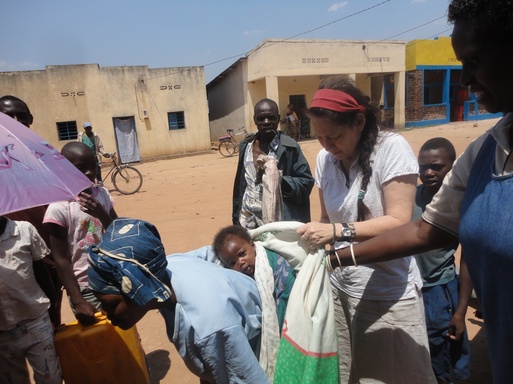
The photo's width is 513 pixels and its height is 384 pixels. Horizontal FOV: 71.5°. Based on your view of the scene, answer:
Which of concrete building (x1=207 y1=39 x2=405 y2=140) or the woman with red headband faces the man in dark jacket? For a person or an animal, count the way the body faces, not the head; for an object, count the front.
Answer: the concrete building

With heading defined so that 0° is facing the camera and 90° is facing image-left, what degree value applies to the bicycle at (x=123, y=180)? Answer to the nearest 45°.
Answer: approximately 270°

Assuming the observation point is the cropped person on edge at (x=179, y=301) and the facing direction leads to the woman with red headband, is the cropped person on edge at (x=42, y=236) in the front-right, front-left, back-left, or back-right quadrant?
back-left

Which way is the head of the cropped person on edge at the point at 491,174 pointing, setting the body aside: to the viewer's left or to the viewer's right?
to the viewer's left

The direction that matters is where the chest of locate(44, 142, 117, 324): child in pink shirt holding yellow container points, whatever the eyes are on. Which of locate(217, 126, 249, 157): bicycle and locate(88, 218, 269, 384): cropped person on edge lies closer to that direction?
the cropped person on edge

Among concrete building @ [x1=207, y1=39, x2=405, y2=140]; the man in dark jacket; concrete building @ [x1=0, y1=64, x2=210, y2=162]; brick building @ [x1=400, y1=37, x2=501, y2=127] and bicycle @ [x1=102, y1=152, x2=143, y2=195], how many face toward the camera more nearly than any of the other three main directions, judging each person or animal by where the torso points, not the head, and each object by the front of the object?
4

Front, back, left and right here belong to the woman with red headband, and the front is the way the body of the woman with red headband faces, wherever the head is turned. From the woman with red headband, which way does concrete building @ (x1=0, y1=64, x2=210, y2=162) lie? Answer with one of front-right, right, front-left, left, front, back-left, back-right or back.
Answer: right
